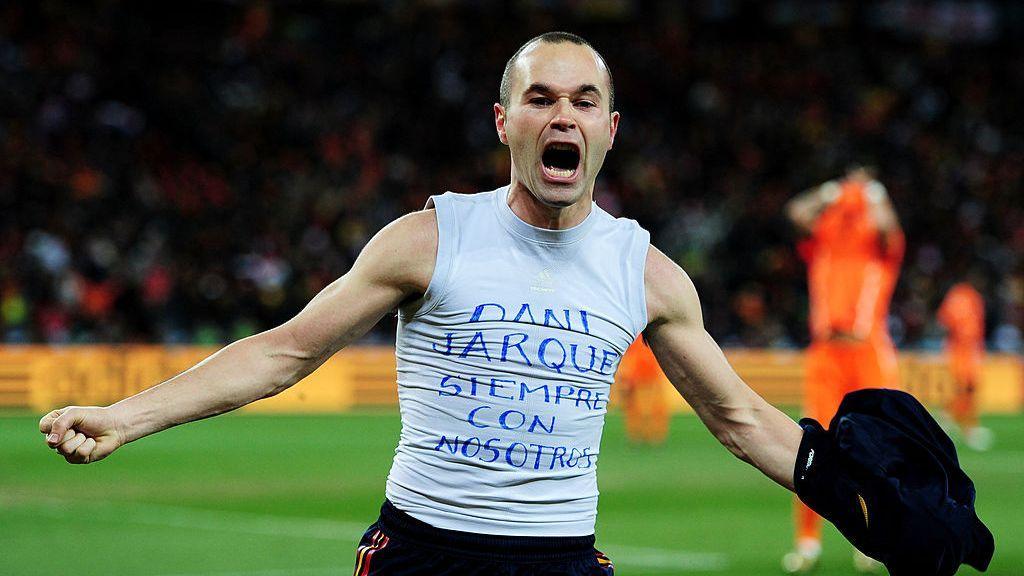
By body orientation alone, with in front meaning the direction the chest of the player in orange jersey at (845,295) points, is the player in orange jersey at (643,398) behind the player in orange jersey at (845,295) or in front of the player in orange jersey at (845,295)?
behind

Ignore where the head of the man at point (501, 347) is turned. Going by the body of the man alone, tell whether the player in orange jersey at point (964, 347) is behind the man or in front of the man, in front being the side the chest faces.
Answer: behind

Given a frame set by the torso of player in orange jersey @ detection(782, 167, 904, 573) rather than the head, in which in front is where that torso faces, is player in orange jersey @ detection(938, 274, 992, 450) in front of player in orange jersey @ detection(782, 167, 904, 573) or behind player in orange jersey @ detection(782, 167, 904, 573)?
behind

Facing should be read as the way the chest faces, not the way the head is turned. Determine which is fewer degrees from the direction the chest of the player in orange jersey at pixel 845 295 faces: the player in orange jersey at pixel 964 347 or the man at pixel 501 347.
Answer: the man

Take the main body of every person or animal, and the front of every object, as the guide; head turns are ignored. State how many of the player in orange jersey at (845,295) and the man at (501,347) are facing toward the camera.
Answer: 2

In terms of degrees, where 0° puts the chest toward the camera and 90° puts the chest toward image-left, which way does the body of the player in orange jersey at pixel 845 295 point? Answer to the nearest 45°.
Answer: approximately 0°

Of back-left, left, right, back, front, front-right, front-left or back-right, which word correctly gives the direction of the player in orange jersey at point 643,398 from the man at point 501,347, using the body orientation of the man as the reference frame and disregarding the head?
back

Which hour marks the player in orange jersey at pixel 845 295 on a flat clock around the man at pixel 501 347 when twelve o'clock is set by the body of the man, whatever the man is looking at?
The player in orange jersey is roughly at 7 o'clock from the man.

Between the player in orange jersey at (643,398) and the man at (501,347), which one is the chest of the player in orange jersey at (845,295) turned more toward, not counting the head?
the man
